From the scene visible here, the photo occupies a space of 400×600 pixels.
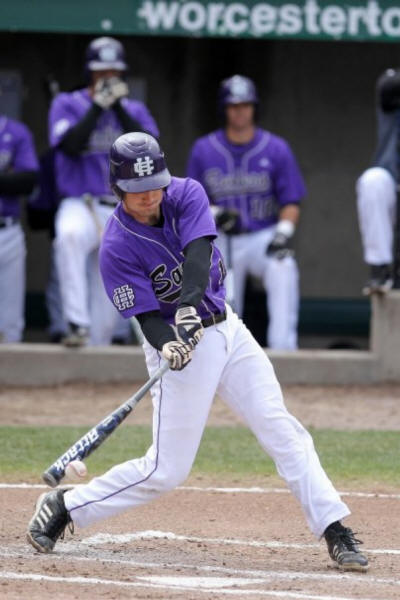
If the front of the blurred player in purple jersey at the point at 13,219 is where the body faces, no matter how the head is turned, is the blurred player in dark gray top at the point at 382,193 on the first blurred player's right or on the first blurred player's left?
on the first blurred player's left

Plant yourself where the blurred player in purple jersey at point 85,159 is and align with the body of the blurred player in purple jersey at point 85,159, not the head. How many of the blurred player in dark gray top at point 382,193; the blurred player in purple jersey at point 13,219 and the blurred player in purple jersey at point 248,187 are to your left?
2

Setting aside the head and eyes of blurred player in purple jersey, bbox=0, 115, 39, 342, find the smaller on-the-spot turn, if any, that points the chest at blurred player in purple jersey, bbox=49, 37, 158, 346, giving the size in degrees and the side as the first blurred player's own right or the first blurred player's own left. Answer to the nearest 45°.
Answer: approximately 45° to the first blurred player's own left

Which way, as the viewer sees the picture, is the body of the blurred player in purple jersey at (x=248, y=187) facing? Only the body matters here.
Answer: toward the camera

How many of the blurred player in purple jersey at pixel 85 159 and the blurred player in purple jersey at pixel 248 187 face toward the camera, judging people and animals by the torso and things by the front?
2

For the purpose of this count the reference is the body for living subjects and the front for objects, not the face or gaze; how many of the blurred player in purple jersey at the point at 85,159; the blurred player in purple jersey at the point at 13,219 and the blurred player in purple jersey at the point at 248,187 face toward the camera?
3

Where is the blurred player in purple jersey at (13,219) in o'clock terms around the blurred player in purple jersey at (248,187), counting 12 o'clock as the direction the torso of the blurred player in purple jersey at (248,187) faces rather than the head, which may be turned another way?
the blurred player in purple jersey at (13,219) is roughly at 3 o'clock from the blurred player in purple jersey at (248,187).

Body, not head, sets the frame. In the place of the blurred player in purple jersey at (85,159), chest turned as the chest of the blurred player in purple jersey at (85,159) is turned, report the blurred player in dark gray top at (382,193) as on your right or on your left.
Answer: on your left

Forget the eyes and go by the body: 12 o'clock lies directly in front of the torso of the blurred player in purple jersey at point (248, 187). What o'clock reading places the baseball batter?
The baseball batter is roughly at 12 o'clock from the blurred player in purple jersey.
